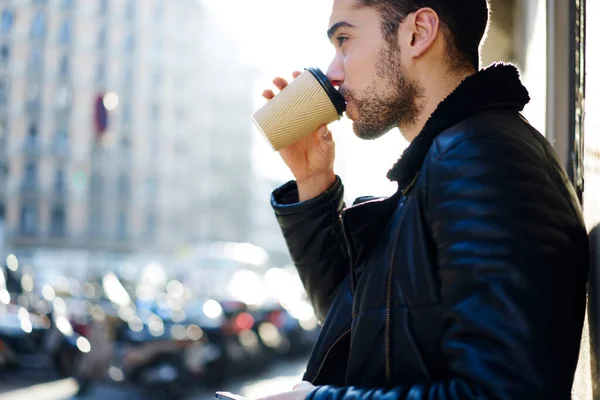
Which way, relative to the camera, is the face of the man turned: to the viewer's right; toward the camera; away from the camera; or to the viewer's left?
to the viewer's left

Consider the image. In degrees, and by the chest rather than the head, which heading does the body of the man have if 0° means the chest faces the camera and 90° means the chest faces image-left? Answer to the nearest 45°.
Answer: approximately 90°
